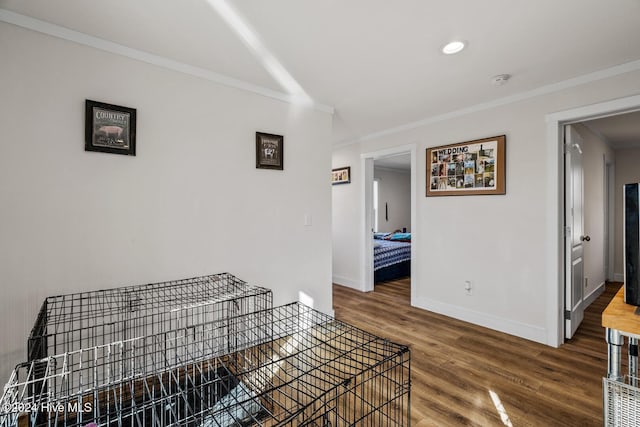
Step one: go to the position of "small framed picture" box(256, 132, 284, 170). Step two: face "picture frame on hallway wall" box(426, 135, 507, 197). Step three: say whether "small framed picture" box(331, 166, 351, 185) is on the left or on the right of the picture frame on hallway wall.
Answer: left

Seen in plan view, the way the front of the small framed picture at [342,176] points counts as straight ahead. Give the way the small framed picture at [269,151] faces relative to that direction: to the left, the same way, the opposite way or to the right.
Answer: to the left

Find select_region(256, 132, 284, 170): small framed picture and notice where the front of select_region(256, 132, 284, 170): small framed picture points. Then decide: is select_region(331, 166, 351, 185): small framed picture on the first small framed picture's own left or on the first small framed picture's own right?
on the first small framed picture's own left

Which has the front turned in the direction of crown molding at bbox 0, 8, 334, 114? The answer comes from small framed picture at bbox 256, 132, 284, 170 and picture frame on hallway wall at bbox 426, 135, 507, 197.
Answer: the picture frame on hallway wall

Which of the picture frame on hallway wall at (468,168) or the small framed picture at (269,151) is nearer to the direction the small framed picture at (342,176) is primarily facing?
the small framed picture

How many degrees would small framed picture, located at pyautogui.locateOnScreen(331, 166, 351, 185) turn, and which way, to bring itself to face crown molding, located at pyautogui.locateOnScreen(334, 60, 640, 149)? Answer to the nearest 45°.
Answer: approximately 90° to its left

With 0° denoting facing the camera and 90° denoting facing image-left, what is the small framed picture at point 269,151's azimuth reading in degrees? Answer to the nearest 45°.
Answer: approximately 315°

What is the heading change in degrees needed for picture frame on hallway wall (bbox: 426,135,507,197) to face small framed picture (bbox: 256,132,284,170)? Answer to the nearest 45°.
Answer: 0° — it already faces it

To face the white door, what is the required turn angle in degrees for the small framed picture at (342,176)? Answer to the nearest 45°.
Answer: approximately 90° to its left

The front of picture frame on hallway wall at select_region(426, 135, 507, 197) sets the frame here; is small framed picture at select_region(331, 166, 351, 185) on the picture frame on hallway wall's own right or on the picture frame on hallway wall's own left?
on the picture frame on hallway wall's own right

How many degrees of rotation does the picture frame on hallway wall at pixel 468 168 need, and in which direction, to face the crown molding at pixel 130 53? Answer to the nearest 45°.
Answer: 0° — it already faces it
